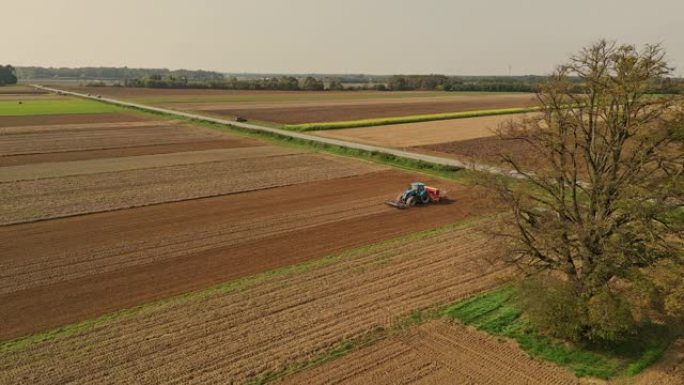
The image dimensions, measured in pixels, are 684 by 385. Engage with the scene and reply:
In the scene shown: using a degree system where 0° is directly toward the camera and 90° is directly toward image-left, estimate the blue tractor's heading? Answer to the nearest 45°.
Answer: approximately 45°

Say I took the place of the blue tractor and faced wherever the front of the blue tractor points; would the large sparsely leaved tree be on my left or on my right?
on my left
